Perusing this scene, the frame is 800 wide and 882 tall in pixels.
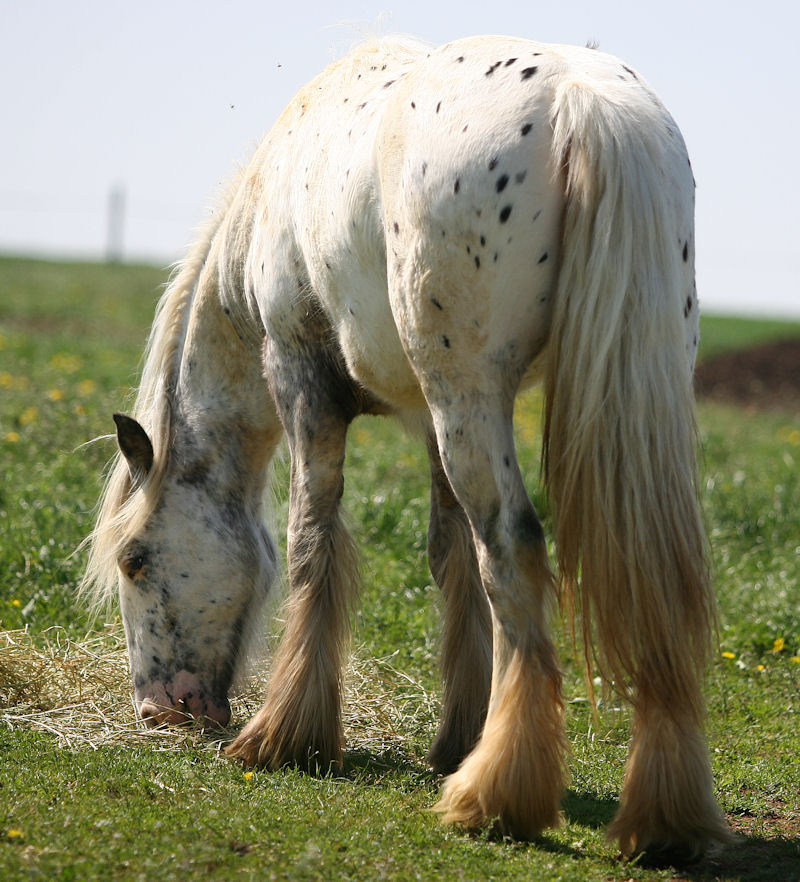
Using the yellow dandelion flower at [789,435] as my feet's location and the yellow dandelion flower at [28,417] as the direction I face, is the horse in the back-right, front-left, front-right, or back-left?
front-left

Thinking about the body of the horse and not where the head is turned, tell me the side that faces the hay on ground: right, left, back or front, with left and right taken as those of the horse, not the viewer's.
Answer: front

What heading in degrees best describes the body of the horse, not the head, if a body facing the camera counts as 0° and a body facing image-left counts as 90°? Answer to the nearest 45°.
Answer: approximately 135°

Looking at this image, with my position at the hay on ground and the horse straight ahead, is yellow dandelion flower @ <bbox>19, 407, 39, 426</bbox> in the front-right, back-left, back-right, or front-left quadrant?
back-left

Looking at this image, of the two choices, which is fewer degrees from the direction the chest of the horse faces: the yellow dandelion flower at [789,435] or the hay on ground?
the hay on ground
